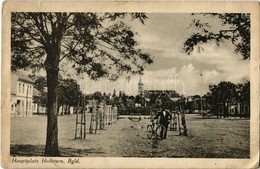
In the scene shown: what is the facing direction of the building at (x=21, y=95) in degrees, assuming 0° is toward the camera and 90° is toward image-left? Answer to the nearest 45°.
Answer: approximately 315°
